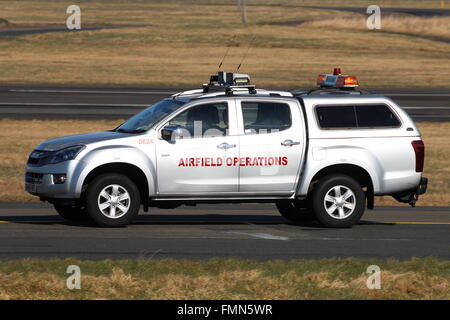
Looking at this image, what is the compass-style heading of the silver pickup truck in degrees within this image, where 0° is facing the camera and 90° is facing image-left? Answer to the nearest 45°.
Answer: approximately 90°
